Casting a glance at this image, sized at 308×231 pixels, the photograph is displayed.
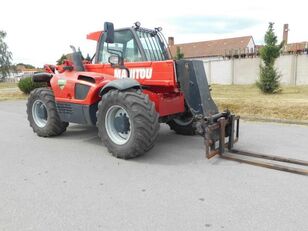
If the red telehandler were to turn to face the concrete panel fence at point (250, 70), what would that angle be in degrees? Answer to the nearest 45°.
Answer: approximately 90° to its left

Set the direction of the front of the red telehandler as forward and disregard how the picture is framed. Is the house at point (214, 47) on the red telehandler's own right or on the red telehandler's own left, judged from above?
on the red telehandler's own left

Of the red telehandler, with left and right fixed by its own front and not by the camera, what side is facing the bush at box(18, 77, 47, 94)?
back

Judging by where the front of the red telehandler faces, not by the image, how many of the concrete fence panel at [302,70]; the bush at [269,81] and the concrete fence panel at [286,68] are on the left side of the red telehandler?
3

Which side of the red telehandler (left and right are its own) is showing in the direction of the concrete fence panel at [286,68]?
left

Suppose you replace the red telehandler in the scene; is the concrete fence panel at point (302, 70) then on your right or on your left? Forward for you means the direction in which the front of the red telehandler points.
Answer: on your left

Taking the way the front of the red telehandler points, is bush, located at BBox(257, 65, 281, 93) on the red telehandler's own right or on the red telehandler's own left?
on the red telehandler's own left

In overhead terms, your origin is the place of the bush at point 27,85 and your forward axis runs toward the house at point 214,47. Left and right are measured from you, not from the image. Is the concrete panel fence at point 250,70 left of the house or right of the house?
right

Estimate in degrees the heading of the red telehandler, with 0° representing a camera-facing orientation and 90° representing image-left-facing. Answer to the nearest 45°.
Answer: approximately 315°
